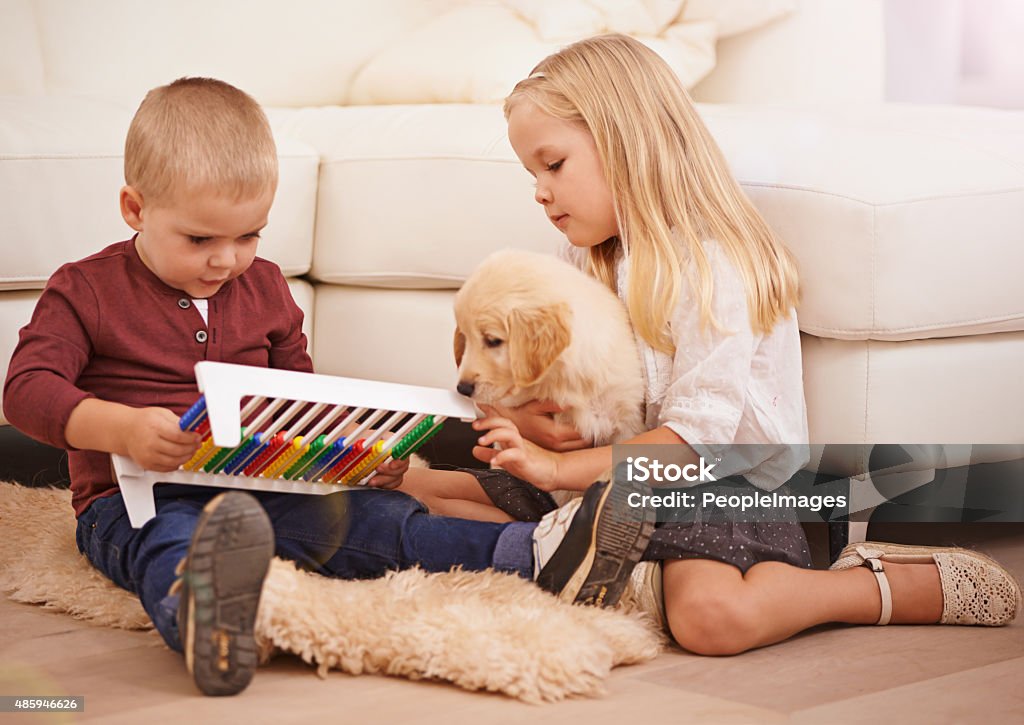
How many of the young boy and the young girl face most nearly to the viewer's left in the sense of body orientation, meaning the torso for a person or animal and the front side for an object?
1

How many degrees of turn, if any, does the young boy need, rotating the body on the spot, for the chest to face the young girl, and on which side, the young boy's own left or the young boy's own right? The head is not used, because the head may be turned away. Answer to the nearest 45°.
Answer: approximately 45° to the young boy's own left

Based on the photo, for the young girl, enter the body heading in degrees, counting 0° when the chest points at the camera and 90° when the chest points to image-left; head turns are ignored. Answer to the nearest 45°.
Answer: approximately 90°

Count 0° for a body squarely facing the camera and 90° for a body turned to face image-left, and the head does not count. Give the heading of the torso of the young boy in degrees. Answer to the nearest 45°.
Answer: approximately 315°

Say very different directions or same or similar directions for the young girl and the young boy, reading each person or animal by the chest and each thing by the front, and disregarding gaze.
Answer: very different directions

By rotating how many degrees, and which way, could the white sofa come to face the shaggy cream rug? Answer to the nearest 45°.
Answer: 0° — it already faces it
